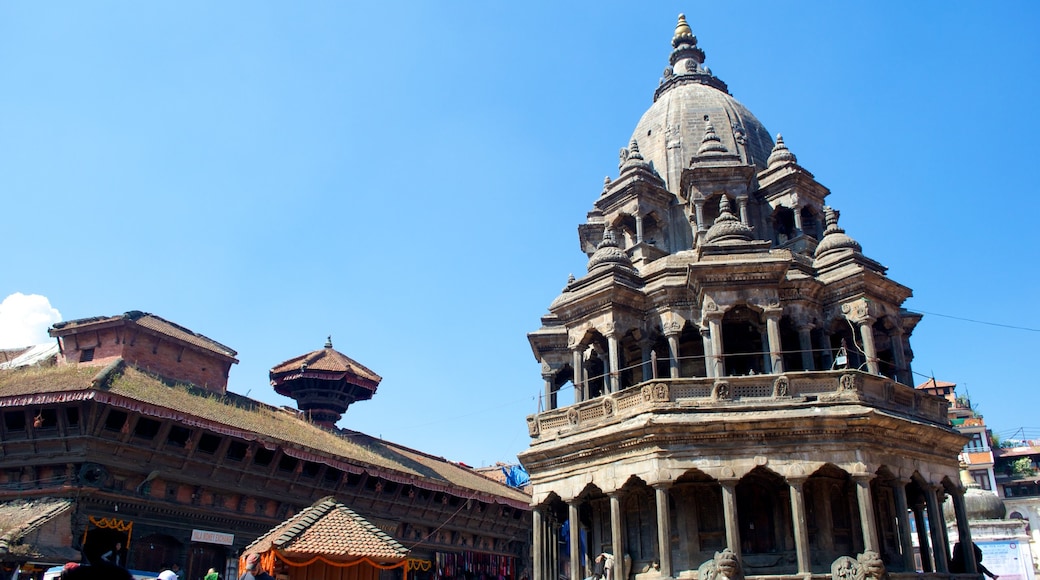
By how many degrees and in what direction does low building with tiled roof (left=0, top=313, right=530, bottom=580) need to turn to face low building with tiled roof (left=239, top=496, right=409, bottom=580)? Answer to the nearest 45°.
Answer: approximately 45° to its right

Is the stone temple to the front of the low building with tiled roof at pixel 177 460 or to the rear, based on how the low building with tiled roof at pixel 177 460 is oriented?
to the front

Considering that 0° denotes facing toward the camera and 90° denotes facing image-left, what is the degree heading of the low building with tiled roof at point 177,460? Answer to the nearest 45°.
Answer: approximately 315°
